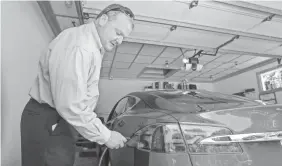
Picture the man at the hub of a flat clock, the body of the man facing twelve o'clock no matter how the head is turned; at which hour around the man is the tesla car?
The tesla car is roughly at 11 o'clock from the man.

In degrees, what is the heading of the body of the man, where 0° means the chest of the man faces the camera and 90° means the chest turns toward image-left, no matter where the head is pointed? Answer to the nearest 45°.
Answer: approximately 270°

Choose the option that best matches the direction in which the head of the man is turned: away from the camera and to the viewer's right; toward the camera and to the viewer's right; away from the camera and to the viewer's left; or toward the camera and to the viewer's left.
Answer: toward the camera and to the viewer's right
